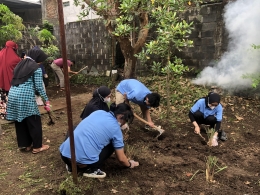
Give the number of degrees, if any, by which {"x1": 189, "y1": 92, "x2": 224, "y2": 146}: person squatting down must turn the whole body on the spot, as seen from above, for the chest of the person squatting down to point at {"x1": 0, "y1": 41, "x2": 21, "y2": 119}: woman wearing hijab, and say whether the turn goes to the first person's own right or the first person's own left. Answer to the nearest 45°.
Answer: approximately 90° to the first person's own right

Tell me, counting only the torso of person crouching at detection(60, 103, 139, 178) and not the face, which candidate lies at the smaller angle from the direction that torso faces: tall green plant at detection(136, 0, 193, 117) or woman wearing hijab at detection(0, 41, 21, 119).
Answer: the tall green plant

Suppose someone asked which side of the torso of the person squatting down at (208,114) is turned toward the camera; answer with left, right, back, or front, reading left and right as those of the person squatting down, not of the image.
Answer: front

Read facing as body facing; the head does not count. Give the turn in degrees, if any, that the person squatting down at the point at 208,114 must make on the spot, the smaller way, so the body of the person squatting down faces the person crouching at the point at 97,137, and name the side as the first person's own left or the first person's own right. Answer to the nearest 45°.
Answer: approximately 45° to the first person's own right

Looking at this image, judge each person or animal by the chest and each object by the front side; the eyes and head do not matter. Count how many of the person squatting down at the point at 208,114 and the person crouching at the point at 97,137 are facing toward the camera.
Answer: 1

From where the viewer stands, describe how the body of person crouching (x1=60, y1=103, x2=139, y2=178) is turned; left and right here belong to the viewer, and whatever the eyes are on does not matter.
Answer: facing to the right of the viewer

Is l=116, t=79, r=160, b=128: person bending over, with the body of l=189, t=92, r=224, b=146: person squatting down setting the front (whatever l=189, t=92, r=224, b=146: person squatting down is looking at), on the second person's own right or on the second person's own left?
on the second person's own right

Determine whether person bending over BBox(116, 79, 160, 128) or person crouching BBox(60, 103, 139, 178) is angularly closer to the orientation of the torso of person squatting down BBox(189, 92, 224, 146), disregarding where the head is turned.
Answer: the person crouching

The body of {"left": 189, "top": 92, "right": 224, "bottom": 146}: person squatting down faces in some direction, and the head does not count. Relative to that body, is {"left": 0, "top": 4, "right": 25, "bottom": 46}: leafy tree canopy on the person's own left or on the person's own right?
on the person's own right

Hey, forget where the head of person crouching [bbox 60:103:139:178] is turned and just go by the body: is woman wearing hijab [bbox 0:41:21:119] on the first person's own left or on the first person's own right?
on the first person's own left

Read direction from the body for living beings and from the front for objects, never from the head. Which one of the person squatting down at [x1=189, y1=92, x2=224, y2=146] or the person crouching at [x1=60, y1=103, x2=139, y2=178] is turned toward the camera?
the person squatting down

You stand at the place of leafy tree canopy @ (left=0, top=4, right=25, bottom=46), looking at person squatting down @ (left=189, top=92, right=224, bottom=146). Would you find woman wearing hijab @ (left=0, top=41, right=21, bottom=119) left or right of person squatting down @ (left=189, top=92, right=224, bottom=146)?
right
